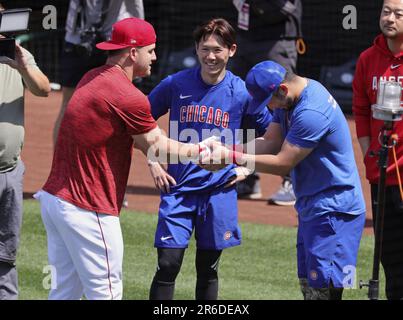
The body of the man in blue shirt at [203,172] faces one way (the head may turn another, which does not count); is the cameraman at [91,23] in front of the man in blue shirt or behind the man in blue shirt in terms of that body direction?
behind

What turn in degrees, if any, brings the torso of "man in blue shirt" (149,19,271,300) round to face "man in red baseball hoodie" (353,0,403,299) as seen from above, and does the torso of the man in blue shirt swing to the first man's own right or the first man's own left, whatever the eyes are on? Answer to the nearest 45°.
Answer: approximately 90° to the first man's own left

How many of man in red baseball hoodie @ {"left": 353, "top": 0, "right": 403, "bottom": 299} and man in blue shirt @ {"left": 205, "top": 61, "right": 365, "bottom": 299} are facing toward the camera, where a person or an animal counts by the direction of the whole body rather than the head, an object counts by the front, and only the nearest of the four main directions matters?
1

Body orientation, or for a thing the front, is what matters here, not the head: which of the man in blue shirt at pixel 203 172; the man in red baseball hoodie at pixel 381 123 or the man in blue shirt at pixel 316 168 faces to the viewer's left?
the man in blue shirt at pixel 316 168

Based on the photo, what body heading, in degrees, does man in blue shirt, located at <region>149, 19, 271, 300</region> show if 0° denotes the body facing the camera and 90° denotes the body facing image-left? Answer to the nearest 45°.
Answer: approximately 0°

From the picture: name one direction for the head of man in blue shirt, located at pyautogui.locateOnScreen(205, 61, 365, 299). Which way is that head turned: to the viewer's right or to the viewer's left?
to the viewer's left

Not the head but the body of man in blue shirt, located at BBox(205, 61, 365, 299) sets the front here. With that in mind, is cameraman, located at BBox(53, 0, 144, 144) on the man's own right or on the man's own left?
on the man's own right

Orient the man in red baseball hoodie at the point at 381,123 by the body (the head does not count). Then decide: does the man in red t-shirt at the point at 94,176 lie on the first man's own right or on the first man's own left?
on the first man's own right

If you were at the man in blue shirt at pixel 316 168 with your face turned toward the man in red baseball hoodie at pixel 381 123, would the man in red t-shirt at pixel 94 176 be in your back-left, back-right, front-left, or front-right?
back-left

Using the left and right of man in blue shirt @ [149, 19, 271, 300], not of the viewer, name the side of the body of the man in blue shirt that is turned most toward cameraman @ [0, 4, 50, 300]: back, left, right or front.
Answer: right

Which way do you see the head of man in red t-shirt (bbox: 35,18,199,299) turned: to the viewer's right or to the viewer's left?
to the viewer's right

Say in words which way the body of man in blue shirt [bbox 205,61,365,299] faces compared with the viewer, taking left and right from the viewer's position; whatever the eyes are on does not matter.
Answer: facing to the left of the viewer

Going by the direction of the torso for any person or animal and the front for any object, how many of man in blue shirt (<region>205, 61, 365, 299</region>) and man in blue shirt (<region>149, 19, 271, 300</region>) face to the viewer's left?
1
